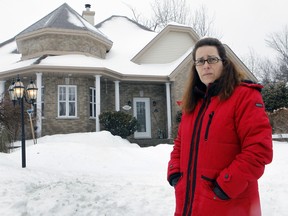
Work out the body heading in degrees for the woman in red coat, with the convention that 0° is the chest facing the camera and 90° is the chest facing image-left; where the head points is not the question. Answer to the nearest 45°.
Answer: approximately 45°

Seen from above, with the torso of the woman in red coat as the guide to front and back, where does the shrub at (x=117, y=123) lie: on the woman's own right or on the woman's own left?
on the woman's own right

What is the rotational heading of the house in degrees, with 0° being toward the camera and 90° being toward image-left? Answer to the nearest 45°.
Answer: approximately 0°
